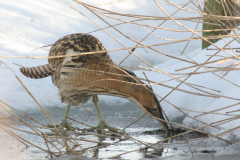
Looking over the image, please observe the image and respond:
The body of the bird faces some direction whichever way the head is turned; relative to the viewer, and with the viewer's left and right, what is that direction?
facing to the right of the viewer
